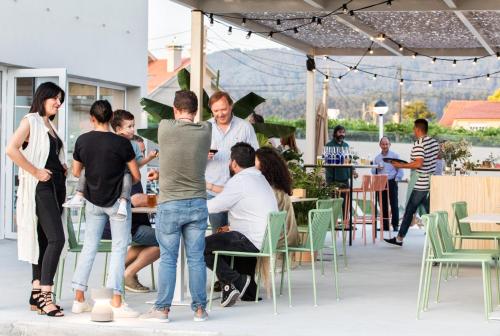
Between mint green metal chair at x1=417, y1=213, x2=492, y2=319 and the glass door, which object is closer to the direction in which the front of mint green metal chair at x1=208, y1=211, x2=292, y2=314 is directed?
the glass door

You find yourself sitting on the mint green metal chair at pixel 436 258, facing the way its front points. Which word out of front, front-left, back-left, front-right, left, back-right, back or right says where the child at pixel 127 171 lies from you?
back

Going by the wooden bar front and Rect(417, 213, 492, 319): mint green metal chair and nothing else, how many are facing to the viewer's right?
1

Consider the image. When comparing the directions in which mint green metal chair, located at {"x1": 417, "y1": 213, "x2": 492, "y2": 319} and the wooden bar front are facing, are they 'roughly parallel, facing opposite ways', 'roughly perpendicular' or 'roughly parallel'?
roughly perpendicular

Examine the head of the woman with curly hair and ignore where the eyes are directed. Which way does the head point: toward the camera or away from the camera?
away from the camera

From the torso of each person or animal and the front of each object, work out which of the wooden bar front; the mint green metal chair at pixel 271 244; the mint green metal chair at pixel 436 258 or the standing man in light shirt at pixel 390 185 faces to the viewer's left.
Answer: the mint green metal chair at pixel 271 244

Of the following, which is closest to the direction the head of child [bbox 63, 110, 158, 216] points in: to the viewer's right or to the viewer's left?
to the viewer's right

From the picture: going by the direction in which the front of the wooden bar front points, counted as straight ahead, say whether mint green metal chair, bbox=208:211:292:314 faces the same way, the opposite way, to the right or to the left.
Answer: to the right

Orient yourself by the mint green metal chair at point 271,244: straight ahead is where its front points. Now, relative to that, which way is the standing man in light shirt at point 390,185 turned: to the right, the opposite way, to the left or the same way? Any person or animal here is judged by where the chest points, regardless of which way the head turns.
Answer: to the left

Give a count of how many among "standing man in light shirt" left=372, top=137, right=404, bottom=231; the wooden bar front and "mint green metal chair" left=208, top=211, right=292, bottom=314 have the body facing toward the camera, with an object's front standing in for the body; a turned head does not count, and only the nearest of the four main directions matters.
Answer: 2

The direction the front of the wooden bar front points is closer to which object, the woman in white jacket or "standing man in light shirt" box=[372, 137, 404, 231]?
the woman in white jacket

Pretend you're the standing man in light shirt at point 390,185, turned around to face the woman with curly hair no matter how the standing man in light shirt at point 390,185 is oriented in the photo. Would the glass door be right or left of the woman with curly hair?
right

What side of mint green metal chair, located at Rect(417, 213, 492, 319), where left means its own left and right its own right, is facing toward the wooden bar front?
left

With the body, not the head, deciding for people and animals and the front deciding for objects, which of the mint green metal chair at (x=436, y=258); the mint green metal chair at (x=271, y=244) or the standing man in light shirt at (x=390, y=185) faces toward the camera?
the standing man in light shirt
